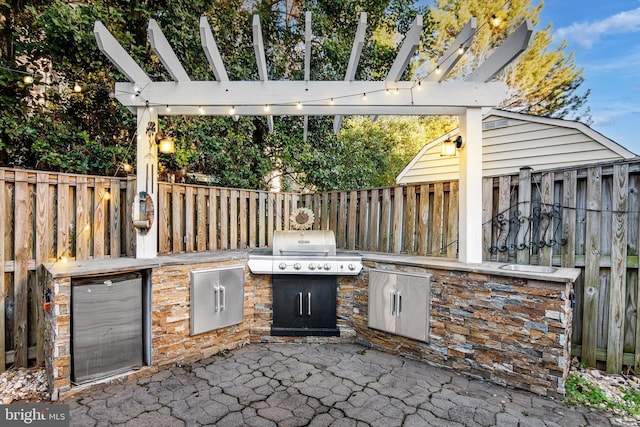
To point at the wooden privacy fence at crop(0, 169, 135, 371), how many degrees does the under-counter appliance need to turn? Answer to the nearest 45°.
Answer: approximately 180°

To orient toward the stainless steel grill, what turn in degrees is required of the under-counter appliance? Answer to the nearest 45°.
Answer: approximately 45° to its left

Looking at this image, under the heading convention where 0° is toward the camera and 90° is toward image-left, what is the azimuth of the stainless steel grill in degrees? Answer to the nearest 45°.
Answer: approximately 0°

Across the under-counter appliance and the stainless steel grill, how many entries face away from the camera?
0

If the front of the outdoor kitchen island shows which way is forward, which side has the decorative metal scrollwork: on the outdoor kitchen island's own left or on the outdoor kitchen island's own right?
on the outdoor kitchen island's own left

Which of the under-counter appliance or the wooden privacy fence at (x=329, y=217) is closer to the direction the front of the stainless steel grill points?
the under-counter appliance

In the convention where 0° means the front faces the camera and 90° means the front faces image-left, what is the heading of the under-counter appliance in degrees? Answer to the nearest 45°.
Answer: approximately 315°

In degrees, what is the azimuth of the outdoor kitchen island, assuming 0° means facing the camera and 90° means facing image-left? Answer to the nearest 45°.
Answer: approximately 0°

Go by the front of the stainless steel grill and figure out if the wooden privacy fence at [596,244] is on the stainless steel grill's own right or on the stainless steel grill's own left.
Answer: on the stainless steel grill's own left

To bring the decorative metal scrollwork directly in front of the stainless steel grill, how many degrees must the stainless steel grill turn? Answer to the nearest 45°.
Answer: approximately 90° to its left

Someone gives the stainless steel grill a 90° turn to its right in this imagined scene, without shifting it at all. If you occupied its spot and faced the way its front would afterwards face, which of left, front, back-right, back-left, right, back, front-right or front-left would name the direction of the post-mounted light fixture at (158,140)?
front
